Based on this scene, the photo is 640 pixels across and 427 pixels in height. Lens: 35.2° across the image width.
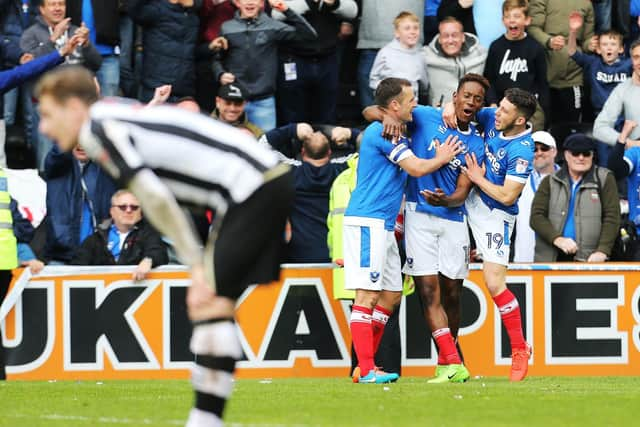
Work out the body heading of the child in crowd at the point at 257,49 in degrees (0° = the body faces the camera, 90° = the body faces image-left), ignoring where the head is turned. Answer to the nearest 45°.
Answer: approximately 0°

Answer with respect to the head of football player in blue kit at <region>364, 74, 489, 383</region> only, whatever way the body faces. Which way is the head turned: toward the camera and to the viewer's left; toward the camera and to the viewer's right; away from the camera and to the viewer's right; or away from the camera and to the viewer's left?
toward the camera and to the viewer's left

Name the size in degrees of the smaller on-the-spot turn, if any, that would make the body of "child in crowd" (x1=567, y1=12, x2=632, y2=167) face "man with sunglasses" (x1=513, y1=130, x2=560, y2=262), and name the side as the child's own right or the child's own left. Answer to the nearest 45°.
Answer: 0° — they already face them

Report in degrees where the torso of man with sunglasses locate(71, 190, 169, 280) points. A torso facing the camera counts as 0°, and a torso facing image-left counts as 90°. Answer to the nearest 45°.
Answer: approximately 0°

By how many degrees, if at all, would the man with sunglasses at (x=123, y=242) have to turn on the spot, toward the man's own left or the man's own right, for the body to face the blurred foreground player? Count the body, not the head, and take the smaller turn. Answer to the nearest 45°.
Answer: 0° — they already face them
